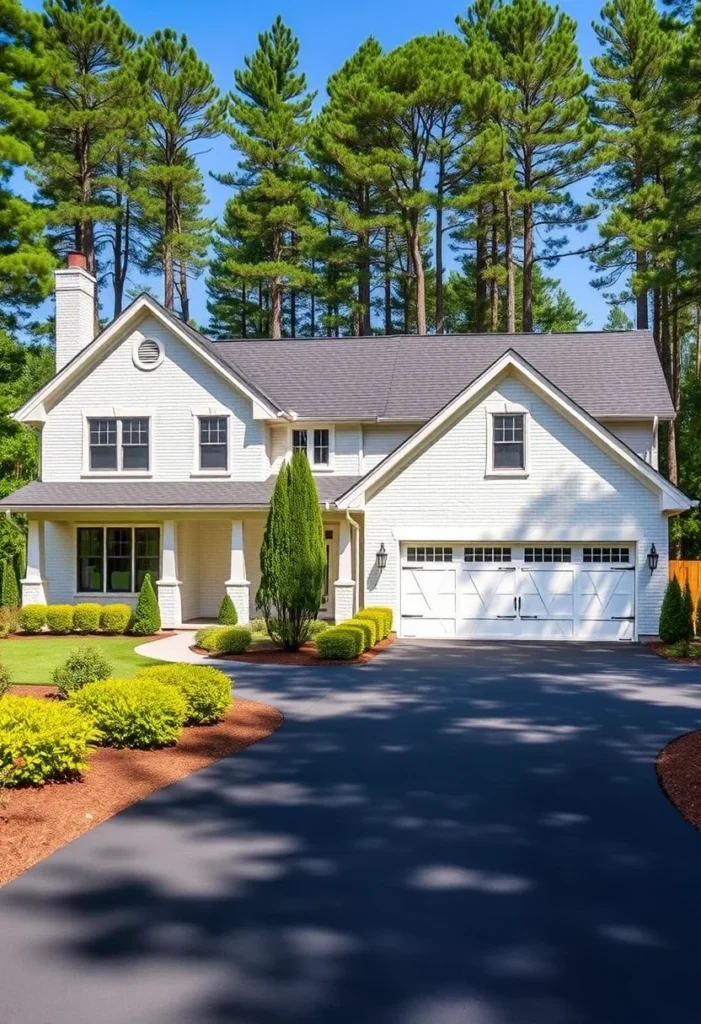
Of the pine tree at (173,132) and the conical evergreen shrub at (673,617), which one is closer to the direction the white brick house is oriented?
the conical evergreen shrub

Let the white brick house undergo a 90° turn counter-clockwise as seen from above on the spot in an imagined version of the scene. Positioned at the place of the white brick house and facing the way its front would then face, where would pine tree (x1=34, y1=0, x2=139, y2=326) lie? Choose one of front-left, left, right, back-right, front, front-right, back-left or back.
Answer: back-left

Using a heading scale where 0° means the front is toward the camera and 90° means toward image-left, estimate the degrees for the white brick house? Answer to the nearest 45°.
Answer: approximately 0°

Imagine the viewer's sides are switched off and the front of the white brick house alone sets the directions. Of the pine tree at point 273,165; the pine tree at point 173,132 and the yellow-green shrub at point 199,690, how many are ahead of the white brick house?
1

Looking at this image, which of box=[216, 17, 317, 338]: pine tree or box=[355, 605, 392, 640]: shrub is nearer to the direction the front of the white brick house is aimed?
the shrub

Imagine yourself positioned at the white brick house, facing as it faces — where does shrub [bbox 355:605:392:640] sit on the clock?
The shrub is roughly at 12 o'clock from the white brick house.

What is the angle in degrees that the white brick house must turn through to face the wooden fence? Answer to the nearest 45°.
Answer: approximately 90° to its left

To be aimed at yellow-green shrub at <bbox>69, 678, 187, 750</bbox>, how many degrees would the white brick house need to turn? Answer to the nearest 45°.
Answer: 0° — it already faces it

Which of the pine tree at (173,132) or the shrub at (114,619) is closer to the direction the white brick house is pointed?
the shrub

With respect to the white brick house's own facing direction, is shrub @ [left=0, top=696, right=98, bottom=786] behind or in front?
in front

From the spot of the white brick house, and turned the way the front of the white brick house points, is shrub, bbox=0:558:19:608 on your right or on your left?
on your right
